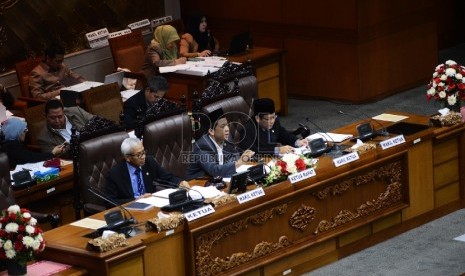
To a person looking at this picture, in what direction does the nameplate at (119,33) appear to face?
facing the viewer and to the right of the viewer

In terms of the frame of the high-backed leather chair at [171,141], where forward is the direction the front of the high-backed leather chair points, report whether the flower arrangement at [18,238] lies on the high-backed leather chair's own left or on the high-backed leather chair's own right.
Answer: on the high-backed leather chair's own right

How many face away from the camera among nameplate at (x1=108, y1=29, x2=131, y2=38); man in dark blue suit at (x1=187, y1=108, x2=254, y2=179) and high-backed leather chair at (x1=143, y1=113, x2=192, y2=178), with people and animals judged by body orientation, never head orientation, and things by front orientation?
0

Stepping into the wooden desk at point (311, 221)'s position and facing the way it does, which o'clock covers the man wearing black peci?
The man wearing black peci is roughly at 7 o'clock from the wooden desk.

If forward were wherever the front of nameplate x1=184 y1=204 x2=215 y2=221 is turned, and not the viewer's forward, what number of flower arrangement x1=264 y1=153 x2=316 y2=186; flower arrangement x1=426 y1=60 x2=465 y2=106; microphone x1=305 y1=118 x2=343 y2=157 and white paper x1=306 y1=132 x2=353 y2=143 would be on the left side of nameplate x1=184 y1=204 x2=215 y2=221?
4
